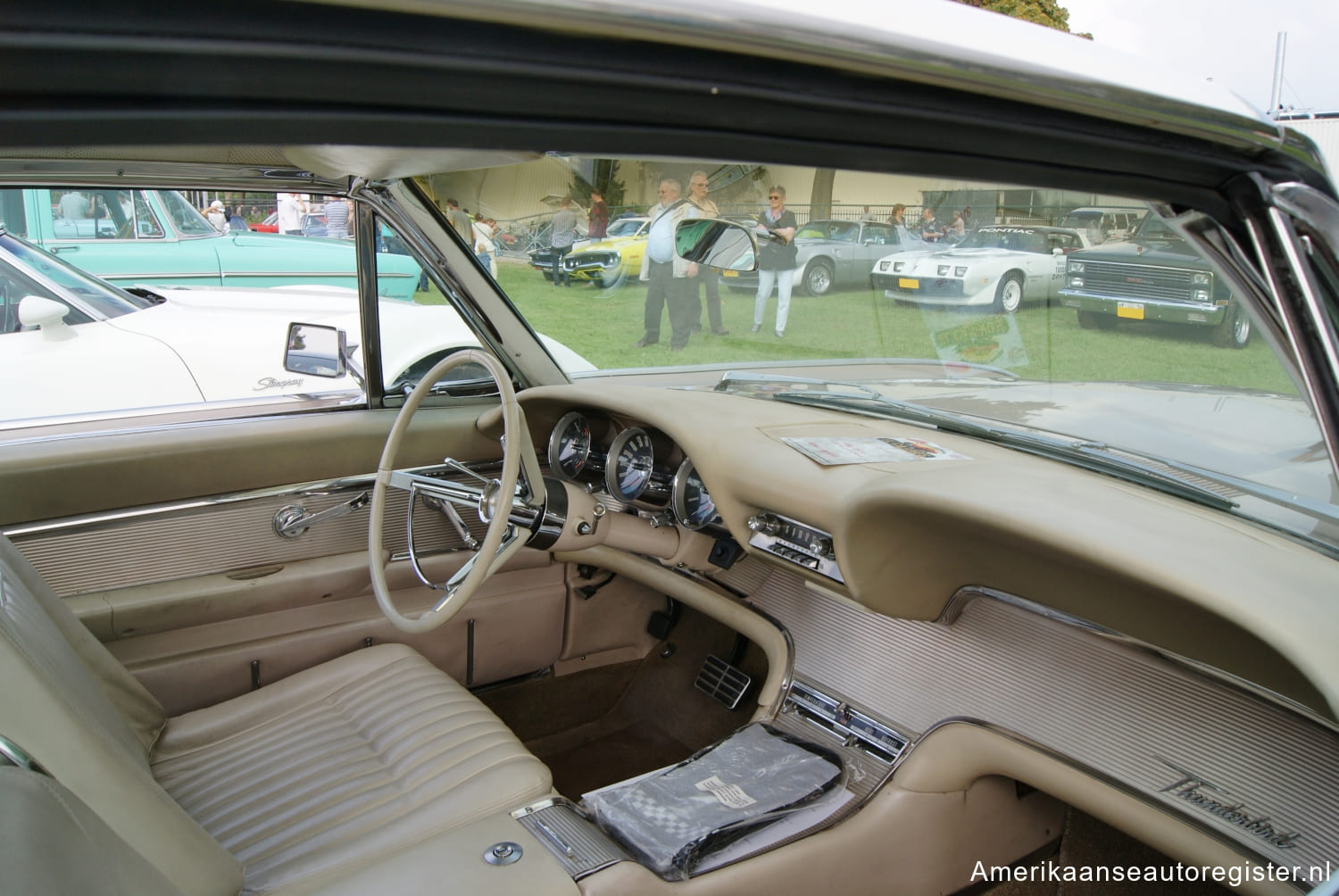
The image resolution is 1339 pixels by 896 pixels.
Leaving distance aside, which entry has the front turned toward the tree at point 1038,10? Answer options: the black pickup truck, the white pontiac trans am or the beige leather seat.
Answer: the beige leather seat

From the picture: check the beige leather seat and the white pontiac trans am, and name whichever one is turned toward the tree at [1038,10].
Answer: the beige leather seat

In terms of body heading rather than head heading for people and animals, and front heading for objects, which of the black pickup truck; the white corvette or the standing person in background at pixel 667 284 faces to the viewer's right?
the white corvette

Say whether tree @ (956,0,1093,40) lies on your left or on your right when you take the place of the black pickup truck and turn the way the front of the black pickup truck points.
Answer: on your right

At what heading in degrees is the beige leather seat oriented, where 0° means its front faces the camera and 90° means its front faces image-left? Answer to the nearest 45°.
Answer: approximately 225°

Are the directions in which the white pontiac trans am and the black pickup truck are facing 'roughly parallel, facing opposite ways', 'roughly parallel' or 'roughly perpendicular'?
roughly parallel

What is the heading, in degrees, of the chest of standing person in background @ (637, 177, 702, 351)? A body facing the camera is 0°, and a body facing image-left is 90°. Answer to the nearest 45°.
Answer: approximately 45°

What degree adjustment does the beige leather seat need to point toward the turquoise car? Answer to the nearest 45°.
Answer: approximately 45° to its left

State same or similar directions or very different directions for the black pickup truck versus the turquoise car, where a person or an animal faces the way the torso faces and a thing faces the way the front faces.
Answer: very different directions

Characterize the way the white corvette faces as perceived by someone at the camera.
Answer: facing to the right of the viewer

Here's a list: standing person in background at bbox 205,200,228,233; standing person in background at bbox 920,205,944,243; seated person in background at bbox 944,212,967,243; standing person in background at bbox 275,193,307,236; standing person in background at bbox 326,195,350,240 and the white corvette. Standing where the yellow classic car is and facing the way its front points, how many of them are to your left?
2

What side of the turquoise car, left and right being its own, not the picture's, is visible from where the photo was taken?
right

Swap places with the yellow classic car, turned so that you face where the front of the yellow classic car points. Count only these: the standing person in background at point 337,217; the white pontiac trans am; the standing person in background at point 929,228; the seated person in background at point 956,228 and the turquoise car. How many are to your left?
3

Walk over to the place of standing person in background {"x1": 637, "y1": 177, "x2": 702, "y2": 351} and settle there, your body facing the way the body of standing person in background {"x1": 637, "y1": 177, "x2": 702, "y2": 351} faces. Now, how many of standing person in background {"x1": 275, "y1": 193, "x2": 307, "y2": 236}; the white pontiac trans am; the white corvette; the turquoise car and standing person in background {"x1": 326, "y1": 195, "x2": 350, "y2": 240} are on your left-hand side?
1

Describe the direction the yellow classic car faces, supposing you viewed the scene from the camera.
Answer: facing the viewer and to the left of the viewer
